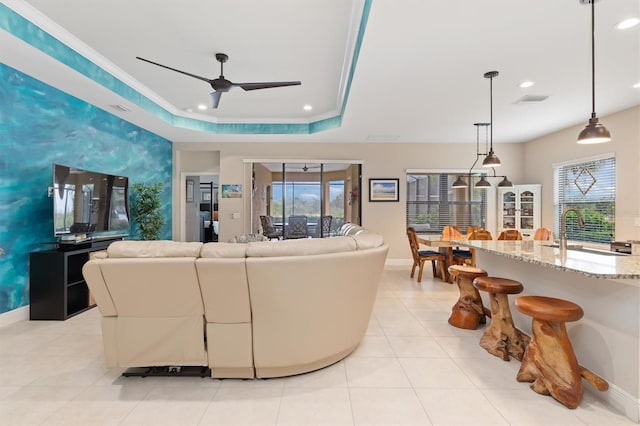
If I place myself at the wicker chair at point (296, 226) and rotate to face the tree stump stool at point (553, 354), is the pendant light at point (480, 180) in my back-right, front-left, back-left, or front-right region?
front-left

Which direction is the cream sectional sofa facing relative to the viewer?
away from the camera

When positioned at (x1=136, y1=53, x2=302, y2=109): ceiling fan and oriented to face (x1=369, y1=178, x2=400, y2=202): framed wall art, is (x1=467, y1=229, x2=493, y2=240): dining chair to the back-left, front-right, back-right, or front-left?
front-right

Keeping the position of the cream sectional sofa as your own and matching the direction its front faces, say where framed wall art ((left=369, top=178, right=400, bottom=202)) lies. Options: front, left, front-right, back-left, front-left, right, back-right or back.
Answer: front-right

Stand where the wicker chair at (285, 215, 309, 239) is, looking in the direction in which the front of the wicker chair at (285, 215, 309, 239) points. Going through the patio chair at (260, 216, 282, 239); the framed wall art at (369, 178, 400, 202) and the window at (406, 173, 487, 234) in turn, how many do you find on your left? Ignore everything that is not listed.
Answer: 2

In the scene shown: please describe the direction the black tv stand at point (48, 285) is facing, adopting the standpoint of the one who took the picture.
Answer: facing to the right of the viewer

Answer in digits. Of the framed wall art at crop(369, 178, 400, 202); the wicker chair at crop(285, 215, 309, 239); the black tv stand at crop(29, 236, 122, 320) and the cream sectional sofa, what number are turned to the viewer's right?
1

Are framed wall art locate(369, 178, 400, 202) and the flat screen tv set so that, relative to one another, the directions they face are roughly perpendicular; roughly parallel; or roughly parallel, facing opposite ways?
roughly perpendicular

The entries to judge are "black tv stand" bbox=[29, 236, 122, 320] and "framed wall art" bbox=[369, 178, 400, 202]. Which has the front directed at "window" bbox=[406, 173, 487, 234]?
the black tv stand

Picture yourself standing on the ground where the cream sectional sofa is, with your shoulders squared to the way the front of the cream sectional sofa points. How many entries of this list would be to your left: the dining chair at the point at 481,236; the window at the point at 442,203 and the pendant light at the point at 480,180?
0

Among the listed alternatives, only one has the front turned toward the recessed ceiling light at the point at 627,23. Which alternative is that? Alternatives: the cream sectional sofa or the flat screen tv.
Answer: the flat screen tv

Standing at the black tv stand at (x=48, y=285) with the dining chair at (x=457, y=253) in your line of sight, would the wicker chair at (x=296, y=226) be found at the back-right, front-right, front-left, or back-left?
front-left

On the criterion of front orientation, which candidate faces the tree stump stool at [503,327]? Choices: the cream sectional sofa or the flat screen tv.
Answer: the flat screen tv

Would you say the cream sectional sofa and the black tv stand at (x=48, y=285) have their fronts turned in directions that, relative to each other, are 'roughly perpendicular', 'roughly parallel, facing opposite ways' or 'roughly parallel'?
roughly perpendicular

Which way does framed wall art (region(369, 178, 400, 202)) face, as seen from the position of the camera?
facing the viewer

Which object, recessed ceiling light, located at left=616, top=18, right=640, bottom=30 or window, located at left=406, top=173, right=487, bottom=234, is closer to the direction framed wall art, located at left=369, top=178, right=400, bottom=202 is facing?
the recessed ceiling light
